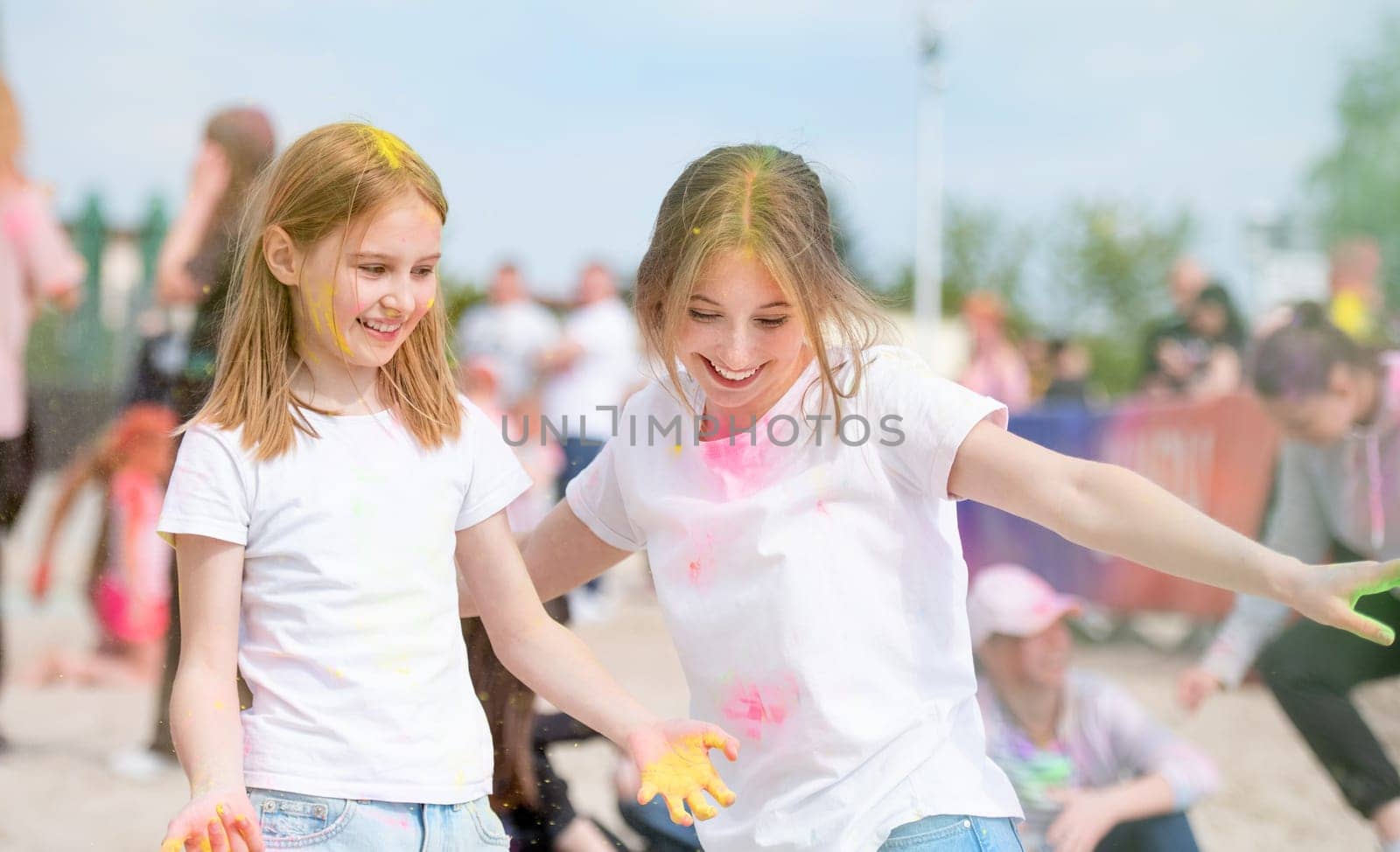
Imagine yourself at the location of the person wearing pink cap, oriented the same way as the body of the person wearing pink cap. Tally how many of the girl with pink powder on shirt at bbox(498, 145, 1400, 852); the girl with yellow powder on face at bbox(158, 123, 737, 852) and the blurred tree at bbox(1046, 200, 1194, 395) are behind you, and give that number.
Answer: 1

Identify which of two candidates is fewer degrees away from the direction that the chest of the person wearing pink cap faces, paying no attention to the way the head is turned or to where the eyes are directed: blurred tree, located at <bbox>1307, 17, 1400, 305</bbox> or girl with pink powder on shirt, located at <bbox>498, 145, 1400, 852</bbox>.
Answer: the girl with pink powder on shirt

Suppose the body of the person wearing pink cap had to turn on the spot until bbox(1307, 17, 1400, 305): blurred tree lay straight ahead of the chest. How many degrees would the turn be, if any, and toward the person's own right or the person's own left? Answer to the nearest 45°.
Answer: approximately 180°

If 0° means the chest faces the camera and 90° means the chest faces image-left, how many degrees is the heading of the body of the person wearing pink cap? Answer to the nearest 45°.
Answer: approximately 0°

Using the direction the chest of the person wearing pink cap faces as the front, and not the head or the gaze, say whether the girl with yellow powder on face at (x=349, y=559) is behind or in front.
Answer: in front

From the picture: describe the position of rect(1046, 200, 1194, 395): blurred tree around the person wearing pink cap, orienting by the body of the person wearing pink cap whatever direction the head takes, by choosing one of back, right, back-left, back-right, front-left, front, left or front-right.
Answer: back

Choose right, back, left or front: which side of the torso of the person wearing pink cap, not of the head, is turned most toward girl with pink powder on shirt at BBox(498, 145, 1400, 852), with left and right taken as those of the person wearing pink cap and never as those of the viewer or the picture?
front

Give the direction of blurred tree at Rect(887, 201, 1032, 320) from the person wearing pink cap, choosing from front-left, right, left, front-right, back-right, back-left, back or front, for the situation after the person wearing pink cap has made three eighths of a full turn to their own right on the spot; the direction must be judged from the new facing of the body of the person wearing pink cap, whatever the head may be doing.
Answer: front-right

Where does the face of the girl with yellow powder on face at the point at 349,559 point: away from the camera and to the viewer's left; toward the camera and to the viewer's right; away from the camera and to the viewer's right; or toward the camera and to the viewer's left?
toward the camera and to the viewer's right
